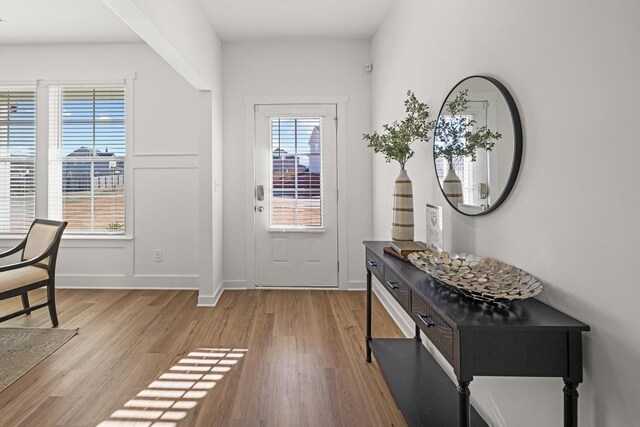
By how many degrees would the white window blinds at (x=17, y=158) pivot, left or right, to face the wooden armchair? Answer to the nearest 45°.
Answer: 0° — it already faces it

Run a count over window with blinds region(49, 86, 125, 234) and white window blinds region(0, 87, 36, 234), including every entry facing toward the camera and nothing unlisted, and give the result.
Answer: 2

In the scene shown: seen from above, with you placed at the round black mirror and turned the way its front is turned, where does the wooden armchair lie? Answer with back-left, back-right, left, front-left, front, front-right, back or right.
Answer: front-right

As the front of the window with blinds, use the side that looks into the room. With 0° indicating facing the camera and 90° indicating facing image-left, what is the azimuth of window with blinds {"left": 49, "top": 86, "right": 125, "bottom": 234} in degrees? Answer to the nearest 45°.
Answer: approximately 0°

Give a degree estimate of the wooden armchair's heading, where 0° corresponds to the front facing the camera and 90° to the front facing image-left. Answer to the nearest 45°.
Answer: approximately 45°

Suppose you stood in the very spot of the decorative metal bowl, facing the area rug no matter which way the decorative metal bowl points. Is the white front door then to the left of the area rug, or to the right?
right
